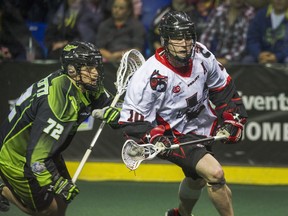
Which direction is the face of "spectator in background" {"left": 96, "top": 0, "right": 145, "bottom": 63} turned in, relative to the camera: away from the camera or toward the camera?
toward the camera

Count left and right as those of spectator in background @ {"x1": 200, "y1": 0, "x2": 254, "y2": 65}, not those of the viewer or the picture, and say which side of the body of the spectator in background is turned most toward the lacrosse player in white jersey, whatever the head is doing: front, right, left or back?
front

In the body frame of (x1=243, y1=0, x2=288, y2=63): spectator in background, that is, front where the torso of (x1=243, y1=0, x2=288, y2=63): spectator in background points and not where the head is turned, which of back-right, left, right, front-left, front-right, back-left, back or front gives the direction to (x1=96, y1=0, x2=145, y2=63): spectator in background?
right

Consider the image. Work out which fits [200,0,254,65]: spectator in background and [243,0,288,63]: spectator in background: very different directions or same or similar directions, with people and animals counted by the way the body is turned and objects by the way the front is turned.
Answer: same or similar directions

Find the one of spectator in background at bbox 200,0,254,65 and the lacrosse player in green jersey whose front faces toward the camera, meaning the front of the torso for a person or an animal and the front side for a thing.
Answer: the spectator in background

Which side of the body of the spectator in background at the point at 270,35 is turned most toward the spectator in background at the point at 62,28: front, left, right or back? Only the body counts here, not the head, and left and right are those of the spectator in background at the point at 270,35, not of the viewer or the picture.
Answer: right

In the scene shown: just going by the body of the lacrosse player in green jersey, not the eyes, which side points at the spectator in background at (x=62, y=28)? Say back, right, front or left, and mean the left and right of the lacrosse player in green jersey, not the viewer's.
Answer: left

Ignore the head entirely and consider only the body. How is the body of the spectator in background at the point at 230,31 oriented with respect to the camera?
toward the camera

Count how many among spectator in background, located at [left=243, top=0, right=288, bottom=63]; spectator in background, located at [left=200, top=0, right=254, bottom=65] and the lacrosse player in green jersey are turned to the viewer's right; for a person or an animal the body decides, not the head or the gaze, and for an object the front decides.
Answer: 1

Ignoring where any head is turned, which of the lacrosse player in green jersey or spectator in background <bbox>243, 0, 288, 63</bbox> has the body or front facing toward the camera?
the spectator in background

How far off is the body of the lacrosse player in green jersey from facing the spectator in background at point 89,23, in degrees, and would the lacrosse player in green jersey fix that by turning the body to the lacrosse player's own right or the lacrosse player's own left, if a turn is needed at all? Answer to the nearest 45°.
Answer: approximately 90° to the lacrosse player's own left

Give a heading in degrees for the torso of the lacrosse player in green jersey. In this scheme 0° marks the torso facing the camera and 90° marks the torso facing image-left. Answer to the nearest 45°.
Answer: approximately 270°

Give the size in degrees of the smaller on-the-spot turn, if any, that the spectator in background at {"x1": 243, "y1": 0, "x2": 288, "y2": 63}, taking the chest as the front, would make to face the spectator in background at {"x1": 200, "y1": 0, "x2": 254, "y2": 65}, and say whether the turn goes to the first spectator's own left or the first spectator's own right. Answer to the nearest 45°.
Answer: approximately 90° to the first spectator's own right

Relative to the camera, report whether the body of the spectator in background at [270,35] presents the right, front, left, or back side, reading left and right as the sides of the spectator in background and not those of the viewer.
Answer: front

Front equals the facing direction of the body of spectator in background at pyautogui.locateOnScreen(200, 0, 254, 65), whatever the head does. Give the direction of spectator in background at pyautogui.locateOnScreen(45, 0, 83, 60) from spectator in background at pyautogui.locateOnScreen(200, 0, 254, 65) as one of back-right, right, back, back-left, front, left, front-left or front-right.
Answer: right
